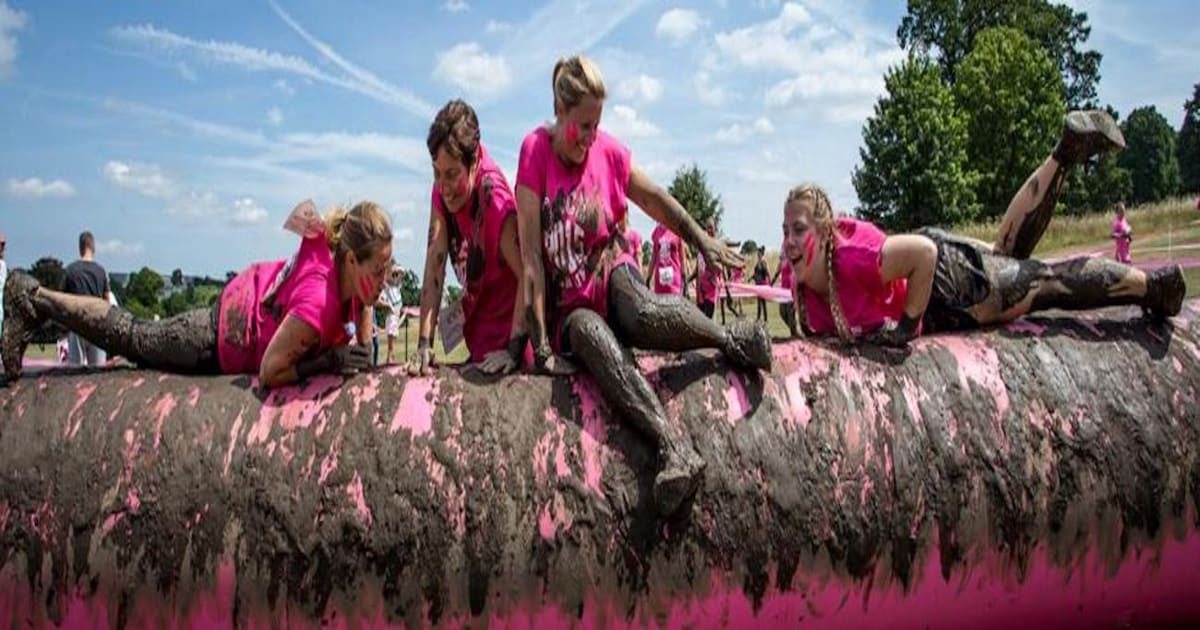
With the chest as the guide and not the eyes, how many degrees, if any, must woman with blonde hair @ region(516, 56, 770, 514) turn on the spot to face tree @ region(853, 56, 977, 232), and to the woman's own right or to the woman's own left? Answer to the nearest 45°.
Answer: approximately 135° to the woman's own left

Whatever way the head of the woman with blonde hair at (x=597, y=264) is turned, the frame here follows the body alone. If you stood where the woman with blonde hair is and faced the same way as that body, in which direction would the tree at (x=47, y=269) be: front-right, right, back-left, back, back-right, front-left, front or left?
back

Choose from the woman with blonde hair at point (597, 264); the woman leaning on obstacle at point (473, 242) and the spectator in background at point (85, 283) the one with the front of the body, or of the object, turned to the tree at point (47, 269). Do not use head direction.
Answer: the spectator in background

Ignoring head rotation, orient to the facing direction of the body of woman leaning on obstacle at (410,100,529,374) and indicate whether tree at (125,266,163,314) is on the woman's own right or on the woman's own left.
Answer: on the woman's own right

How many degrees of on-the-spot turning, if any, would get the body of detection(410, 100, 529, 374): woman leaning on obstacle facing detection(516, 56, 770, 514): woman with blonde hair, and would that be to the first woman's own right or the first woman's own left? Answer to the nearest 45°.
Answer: approximately 90° to the first woman's own left

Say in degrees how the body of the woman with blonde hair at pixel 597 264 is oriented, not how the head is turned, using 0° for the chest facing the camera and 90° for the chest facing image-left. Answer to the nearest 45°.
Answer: approximately 315°

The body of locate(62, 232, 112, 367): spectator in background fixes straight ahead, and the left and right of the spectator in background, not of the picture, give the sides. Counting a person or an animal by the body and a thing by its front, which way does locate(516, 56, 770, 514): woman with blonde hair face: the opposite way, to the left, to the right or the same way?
the opposite way

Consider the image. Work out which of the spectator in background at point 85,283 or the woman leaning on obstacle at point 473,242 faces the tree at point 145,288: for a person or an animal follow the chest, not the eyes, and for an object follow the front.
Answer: the spectator in background

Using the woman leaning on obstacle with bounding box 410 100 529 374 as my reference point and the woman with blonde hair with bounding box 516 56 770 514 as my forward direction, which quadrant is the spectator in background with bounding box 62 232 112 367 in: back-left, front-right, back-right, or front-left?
back-left

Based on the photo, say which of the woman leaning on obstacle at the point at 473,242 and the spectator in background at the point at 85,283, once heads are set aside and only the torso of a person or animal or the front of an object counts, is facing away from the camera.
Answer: the spectator in background

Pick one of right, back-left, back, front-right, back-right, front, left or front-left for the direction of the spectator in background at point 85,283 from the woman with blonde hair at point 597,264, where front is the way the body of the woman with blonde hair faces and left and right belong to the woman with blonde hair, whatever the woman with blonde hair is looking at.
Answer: back

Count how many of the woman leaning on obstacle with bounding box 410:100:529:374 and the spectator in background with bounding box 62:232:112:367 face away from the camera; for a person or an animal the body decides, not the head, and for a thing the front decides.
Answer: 1

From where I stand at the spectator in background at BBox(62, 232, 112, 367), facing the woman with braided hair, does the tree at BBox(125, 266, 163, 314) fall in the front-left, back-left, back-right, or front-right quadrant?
back-left

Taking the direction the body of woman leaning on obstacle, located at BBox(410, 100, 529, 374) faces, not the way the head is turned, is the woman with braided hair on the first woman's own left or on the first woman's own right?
on the first woman's own left

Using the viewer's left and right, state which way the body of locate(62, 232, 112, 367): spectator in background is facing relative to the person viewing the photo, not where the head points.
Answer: facing away from the viewer
